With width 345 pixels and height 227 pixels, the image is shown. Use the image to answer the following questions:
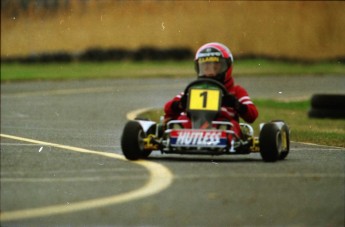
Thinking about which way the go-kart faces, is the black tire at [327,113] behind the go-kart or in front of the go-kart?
behind

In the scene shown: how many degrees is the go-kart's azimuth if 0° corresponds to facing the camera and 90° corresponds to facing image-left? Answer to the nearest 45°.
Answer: approximately 0°

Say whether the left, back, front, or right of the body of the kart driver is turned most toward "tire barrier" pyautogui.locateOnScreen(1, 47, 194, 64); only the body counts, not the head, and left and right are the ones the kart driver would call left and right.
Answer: back

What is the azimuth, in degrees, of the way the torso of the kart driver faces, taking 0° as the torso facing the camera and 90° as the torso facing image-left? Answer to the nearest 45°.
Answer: approximately 0°

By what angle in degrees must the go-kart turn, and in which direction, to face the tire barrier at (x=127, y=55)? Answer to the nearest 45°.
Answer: approximately 180°

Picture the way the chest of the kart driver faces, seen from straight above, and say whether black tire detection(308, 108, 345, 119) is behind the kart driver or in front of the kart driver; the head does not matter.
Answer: behind
